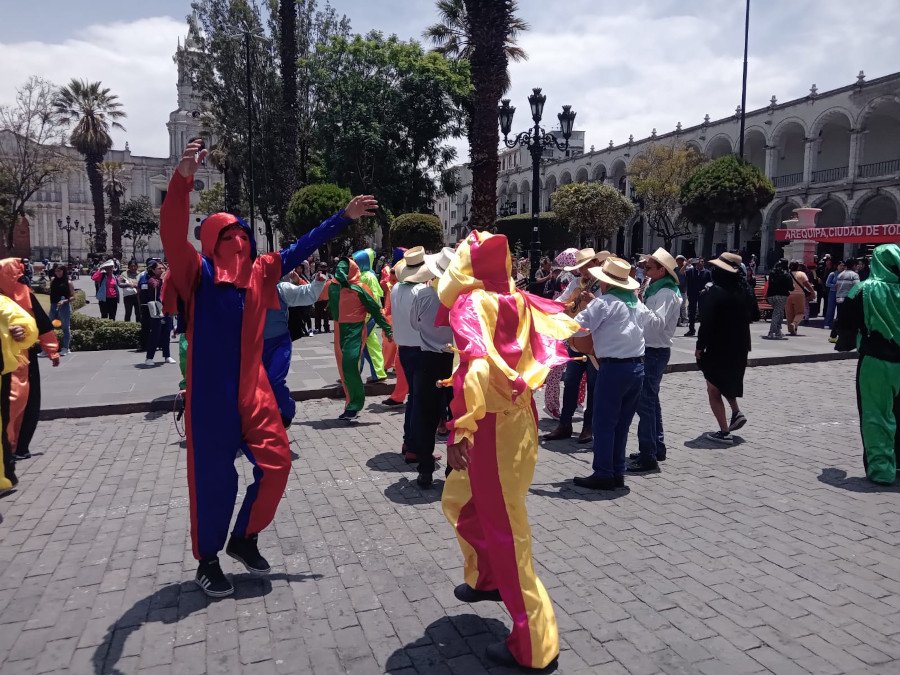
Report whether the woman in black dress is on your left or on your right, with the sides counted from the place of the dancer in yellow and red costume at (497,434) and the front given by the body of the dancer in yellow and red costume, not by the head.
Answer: on your right

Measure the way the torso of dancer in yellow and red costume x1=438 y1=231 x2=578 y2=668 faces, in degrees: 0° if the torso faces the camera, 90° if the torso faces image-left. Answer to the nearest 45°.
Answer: approximately 135°

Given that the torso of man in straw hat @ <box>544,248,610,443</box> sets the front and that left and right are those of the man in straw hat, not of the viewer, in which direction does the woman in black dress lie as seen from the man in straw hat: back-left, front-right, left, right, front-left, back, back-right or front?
back-left

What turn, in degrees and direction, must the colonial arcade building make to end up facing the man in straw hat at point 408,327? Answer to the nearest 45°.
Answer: approximately 45° to its left

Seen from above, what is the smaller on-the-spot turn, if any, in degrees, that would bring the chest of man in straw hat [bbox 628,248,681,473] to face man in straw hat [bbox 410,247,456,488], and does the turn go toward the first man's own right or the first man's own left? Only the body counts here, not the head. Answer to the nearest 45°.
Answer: approximately 45° to the first man's own left

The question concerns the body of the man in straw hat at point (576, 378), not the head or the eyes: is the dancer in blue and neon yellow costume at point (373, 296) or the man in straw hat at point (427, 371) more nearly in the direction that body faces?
the man in straw hat

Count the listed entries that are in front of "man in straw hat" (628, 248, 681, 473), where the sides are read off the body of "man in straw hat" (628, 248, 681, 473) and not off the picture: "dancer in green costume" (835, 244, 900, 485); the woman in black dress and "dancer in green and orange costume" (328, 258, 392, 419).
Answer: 1

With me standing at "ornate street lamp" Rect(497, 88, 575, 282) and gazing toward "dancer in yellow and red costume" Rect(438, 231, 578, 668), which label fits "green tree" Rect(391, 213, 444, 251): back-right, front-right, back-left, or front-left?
back-right

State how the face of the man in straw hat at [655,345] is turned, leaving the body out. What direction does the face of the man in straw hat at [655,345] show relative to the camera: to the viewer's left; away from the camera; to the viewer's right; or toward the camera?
to the viewer's left

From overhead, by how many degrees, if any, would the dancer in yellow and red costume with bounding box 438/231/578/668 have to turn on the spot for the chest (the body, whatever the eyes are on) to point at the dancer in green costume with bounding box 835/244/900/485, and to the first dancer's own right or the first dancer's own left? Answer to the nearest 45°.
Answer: approximately 90° to the first dancer's own right

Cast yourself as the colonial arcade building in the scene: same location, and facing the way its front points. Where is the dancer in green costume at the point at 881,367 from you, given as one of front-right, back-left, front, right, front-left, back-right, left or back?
front-left
